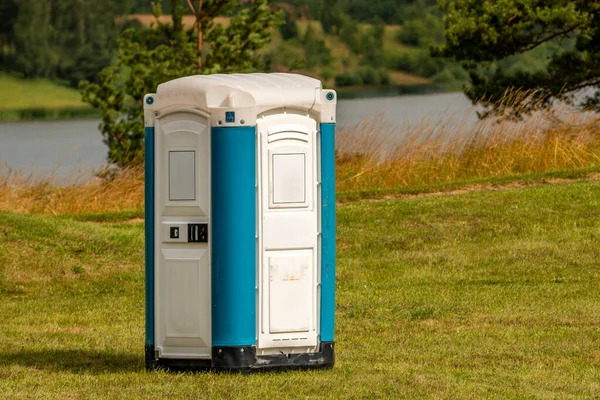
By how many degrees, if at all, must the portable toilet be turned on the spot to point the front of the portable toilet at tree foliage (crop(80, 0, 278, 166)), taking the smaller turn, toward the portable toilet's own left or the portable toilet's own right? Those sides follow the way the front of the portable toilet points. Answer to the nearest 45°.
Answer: approximately 135° to the portable toilet's own right

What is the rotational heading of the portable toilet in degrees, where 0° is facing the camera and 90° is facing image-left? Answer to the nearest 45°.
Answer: approximately 45°
